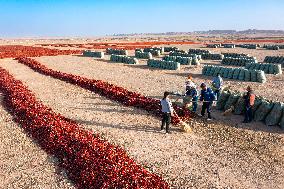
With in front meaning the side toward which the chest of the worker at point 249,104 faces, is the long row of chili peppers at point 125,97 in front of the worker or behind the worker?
in front

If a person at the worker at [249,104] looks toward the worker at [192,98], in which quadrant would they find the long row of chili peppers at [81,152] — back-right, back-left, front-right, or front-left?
front-left

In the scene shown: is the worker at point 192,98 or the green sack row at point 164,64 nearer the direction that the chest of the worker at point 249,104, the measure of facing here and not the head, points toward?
the worker

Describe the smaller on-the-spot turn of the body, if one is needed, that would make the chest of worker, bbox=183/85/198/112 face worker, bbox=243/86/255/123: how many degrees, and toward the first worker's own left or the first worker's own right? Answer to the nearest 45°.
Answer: approximately 135° to the first worker's own left

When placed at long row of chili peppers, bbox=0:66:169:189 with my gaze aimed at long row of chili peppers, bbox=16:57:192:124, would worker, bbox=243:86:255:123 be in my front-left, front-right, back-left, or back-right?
front-right

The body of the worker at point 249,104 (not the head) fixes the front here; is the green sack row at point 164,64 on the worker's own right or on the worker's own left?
on the worker's own right

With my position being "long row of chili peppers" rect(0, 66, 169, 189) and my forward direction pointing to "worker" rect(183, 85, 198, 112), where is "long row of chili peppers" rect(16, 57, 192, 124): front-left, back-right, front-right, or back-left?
front-left

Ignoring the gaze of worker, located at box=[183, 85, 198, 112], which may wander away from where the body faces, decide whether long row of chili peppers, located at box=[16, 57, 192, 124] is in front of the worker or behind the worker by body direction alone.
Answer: in front

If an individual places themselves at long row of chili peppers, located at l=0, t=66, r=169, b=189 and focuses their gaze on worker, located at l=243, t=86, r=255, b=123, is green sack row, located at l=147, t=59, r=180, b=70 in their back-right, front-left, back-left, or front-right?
front-left

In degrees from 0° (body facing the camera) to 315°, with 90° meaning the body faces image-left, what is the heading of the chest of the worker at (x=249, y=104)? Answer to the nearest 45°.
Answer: approximately 90°
